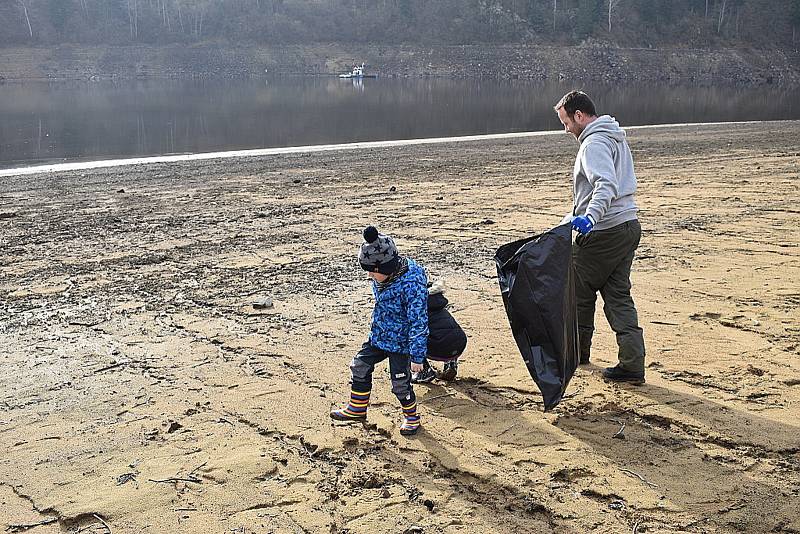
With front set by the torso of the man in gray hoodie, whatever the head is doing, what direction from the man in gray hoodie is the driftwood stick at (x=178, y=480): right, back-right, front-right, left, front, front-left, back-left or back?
front-left

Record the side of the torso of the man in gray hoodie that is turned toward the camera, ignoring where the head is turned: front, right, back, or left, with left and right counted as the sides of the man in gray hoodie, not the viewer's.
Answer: left

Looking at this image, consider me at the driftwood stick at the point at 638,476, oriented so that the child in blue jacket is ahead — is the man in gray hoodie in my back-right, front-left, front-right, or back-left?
front-right

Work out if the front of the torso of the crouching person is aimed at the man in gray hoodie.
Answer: no

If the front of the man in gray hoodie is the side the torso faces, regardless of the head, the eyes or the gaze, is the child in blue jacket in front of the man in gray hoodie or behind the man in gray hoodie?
in front

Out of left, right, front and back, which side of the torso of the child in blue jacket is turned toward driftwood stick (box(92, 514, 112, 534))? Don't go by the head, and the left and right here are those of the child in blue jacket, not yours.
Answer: front

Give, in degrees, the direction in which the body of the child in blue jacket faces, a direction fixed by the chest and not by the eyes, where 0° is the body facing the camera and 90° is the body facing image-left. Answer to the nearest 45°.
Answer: approximately 45°

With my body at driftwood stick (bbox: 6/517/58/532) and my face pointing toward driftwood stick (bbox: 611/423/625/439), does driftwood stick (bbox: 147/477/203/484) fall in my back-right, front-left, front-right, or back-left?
front-left

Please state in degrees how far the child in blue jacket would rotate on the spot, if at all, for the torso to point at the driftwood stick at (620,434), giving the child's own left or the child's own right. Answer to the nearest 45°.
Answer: approximately 135° to the child's own left

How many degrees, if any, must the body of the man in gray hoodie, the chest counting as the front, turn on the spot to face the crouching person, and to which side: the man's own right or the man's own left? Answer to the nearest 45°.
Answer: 0° — they already face them

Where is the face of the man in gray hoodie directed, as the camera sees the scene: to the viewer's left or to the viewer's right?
to the viewer's left

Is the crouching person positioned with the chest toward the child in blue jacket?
no
